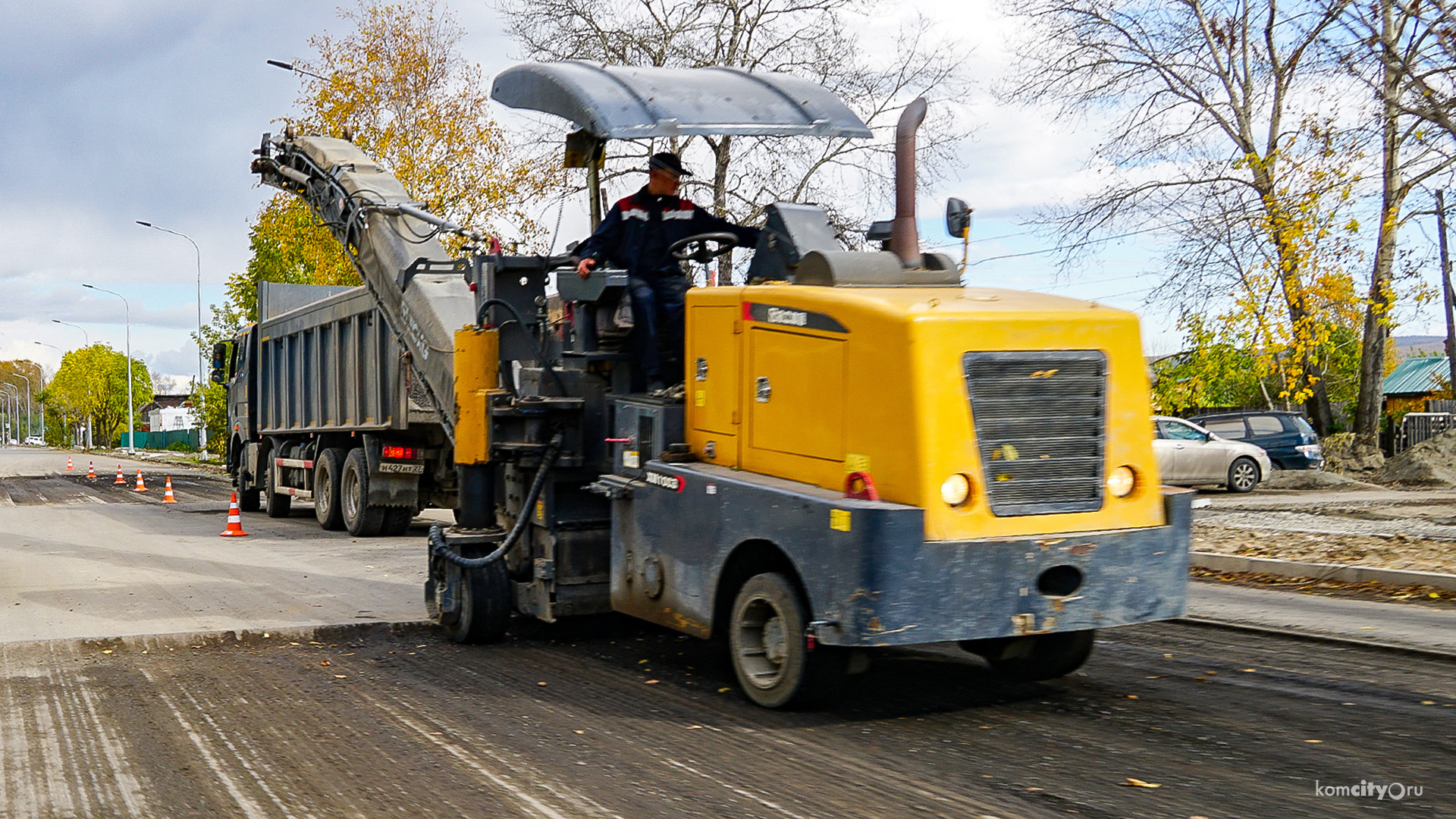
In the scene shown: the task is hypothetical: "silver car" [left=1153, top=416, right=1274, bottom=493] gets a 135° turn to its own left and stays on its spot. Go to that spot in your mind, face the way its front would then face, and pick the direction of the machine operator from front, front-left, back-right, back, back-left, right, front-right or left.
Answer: back-left

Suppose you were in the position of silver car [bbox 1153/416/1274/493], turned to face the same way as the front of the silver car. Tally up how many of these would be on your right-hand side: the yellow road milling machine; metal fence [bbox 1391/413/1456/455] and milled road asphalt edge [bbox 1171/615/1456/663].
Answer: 2

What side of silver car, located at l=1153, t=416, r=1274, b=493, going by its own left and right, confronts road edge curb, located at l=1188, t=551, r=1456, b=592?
right

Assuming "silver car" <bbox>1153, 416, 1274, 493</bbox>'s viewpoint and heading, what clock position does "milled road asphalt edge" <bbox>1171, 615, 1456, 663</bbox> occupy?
The milled road asphalt edge is roughly at 3 o'clock from the silver car.

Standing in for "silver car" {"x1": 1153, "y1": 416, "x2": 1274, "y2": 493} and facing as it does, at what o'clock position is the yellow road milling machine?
The yellow road milling machine is roughly at 3 o'clock from the silver car.

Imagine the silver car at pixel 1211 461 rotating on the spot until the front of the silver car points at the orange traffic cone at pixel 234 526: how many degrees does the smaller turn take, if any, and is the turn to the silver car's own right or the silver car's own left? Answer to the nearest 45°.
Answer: approximately 135° to the silver car's own right

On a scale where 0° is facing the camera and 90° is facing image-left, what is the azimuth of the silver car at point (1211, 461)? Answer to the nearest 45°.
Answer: approximately 270°
